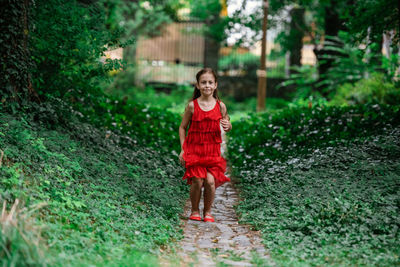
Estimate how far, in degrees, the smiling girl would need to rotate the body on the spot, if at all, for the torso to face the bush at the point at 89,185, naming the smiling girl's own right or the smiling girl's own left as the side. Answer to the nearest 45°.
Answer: approximately 90° to the smiling girl's own right

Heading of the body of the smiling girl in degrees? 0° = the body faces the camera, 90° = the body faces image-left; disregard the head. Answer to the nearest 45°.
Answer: approximately 0°

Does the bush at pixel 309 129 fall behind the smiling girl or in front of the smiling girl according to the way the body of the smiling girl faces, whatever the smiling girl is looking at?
behind

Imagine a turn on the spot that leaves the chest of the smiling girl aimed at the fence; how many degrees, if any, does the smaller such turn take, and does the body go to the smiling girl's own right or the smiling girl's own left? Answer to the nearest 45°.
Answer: approximately 180°

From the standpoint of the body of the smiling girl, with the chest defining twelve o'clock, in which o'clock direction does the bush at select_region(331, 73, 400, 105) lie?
The bush is roughly at 7 o'clock from the smiling girl.
